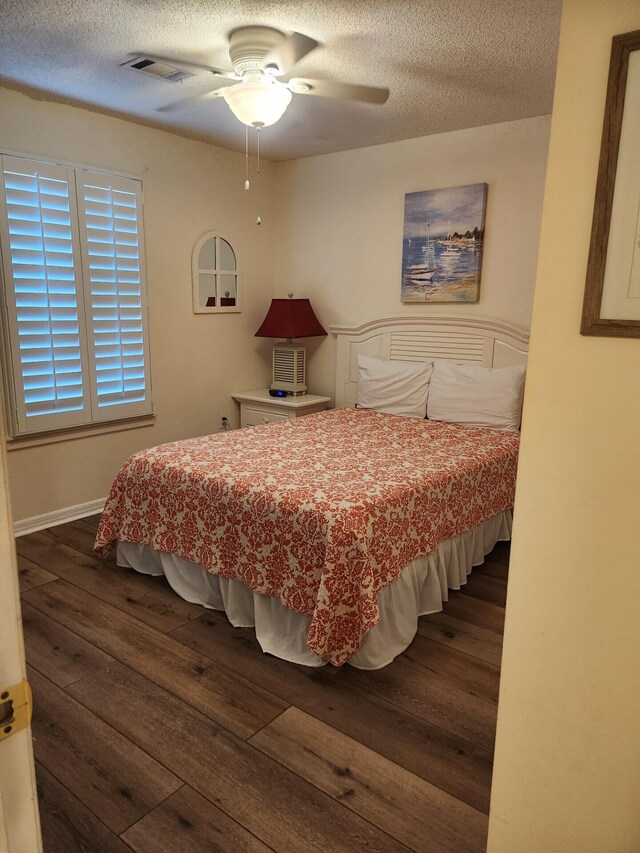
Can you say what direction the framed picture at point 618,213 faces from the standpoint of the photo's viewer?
facing the viewer and to the left of the viewer

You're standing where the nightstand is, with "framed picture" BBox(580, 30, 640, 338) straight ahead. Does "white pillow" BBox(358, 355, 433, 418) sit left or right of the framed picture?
left

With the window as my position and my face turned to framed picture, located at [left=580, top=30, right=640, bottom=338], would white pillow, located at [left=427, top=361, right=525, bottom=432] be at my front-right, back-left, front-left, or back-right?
front-left

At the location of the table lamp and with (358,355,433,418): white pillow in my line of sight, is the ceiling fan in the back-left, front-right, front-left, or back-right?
front-right

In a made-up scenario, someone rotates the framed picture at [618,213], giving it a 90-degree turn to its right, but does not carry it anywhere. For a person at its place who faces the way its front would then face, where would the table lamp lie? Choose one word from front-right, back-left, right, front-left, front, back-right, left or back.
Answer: front

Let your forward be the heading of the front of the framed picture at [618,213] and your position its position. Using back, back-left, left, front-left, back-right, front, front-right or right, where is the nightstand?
right

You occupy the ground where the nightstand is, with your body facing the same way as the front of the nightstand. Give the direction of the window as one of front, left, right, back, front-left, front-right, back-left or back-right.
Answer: front

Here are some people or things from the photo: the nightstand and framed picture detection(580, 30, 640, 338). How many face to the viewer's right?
0

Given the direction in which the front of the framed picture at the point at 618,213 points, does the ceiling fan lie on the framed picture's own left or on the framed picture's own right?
on the framed picture's own right

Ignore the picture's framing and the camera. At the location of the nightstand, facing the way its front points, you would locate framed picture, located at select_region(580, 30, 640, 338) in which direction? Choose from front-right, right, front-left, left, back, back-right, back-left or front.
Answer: front-left

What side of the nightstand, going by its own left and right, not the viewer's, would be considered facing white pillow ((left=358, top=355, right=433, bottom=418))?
left

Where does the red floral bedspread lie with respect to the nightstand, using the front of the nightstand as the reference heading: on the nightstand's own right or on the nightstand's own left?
on the nightstand's own left

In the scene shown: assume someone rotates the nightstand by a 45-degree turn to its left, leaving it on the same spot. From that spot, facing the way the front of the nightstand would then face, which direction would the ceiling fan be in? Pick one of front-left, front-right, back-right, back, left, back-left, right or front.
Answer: front
